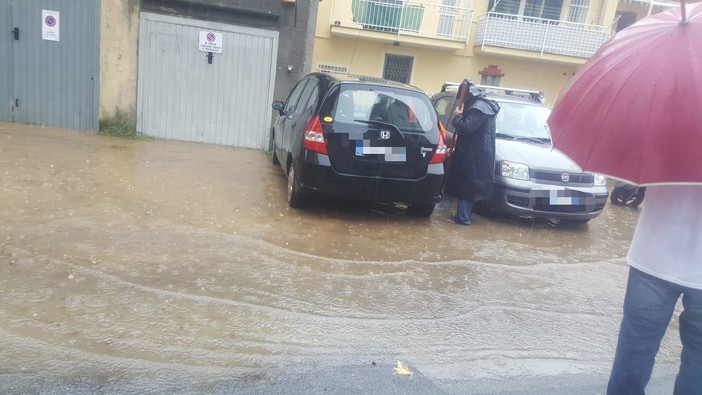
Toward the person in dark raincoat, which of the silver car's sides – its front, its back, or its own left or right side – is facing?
right

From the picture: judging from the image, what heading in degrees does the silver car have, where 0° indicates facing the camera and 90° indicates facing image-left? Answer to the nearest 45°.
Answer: approximately 315°

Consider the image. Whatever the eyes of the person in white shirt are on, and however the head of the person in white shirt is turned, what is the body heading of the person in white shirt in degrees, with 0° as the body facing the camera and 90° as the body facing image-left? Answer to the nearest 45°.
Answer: approximately 180°

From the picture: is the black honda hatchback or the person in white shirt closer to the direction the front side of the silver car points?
the person in white shirt

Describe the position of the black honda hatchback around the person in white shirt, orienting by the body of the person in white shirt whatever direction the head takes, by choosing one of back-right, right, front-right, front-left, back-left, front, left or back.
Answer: front-left

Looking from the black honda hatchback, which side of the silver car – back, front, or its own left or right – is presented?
right

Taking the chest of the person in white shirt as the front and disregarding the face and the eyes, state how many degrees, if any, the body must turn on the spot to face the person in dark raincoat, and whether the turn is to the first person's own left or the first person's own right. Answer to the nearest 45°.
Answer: approximately 45° to the first person's own left

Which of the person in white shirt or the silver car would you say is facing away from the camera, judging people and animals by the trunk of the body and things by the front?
the person in white shirt

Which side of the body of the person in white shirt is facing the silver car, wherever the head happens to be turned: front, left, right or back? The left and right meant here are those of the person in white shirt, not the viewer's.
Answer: front

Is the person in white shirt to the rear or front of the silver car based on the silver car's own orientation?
to the front

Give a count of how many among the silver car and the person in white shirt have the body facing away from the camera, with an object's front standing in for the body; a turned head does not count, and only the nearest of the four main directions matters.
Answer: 1
